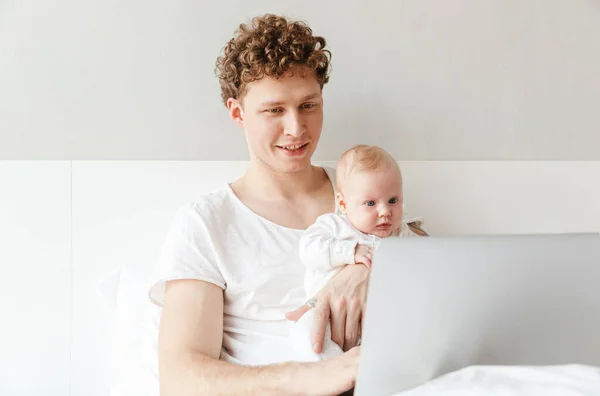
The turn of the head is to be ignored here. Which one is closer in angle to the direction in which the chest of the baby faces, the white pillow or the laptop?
the laptop

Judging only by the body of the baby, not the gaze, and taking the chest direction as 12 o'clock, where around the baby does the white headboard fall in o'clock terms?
The white headboard is roughly at 5 o'clock from the baby.

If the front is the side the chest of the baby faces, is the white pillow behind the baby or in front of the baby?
behind

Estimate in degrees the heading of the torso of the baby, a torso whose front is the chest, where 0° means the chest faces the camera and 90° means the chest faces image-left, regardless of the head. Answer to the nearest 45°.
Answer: approximately 315°

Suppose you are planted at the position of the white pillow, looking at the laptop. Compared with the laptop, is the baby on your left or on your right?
left
